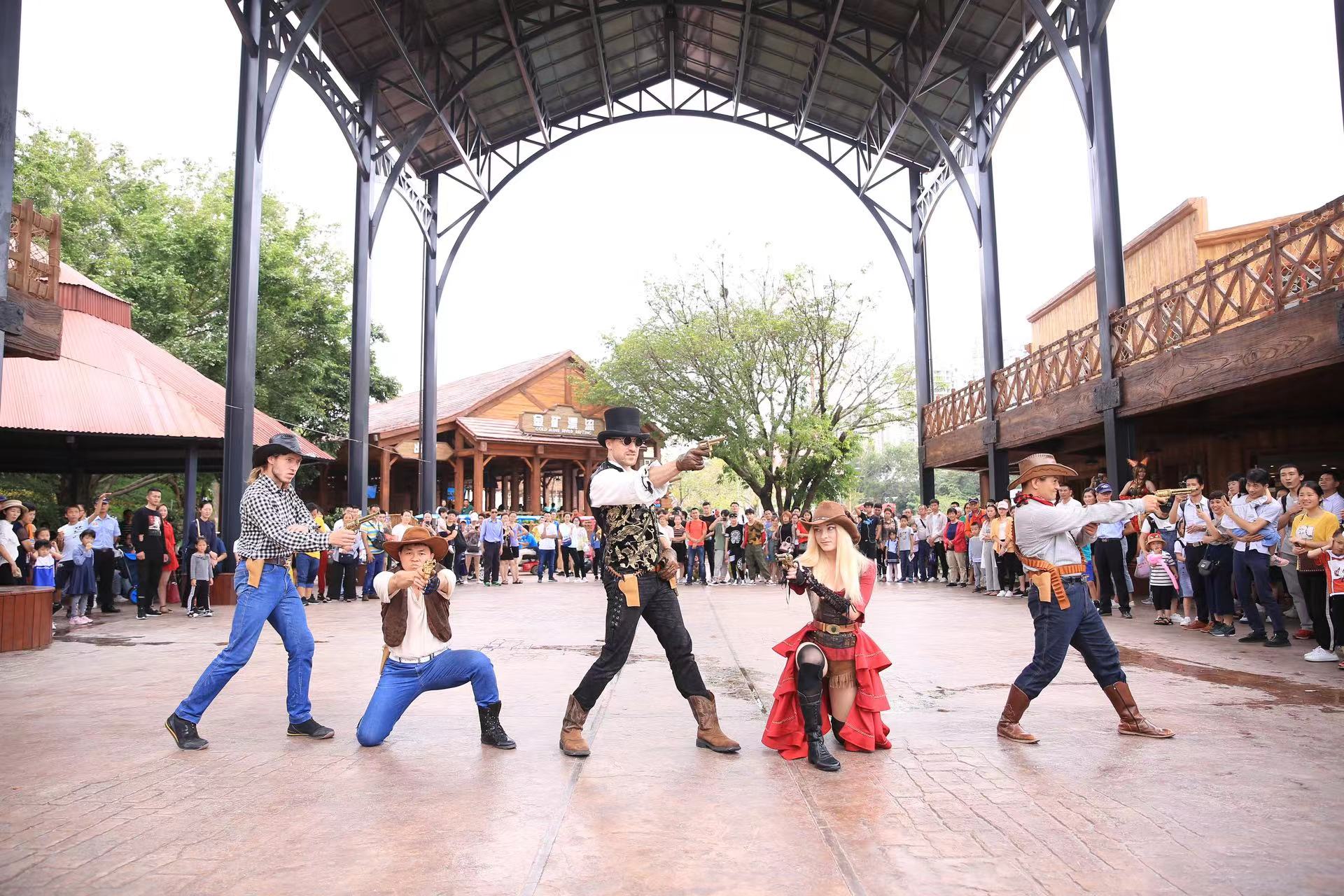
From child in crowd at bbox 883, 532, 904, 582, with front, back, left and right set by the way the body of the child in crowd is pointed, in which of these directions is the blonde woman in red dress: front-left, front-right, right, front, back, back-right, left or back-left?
front

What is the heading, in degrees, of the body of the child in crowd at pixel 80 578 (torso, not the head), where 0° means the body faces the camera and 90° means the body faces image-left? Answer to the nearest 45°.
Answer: approximately 315°

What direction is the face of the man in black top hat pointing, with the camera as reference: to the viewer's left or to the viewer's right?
to the viewer's right

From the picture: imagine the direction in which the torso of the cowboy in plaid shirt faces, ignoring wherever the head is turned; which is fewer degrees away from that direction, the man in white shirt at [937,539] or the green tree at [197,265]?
the man in white shirt

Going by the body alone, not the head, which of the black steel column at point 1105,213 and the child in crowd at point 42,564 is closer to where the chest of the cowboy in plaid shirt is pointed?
the black steel column

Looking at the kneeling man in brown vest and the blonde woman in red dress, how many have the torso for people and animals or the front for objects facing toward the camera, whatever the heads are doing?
2

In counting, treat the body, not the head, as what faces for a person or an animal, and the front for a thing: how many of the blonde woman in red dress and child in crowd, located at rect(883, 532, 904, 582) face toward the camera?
2

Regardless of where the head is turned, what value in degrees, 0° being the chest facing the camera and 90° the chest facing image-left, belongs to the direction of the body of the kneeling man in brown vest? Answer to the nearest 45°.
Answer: approximately 0°

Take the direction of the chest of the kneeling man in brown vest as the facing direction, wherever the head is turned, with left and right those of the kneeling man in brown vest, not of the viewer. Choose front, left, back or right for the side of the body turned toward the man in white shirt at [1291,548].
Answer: left
